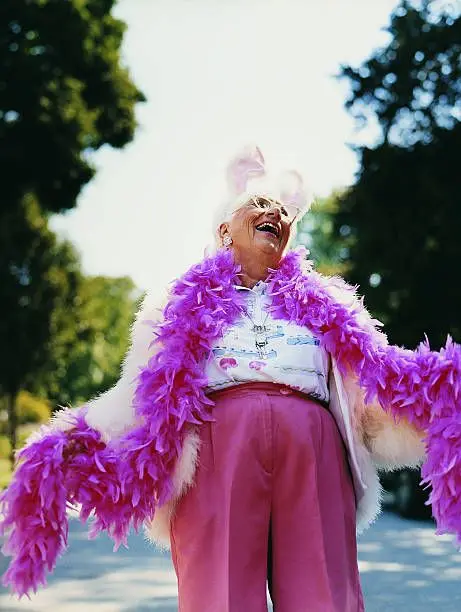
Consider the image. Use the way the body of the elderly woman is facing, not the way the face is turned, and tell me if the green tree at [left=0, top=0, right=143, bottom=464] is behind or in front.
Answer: behind

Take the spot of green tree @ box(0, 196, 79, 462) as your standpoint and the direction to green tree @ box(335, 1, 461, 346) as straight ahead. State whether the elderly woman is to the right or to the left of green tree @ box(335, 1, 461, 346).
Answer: right

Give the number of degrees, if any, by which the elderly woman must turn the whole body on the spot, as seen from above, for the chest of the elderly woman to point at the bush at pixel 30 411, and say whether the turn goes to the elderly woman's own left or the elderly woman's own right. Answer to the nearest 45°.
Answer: approximately 180°

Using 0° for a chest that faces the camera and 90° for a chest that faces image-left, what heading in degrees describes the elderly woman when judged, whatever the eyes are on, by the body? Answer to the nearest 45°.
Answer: approximately 0°

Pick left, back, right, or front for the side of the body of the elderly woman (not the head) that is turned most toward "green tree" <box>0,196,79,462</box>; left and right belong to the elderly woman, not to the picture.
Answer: back

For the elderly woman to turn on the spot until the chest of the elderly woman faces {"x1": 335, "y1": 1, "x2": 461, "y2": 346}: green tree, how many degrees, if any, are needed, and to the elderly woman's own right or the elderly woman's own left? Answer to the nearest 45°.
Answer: approximately 180°
